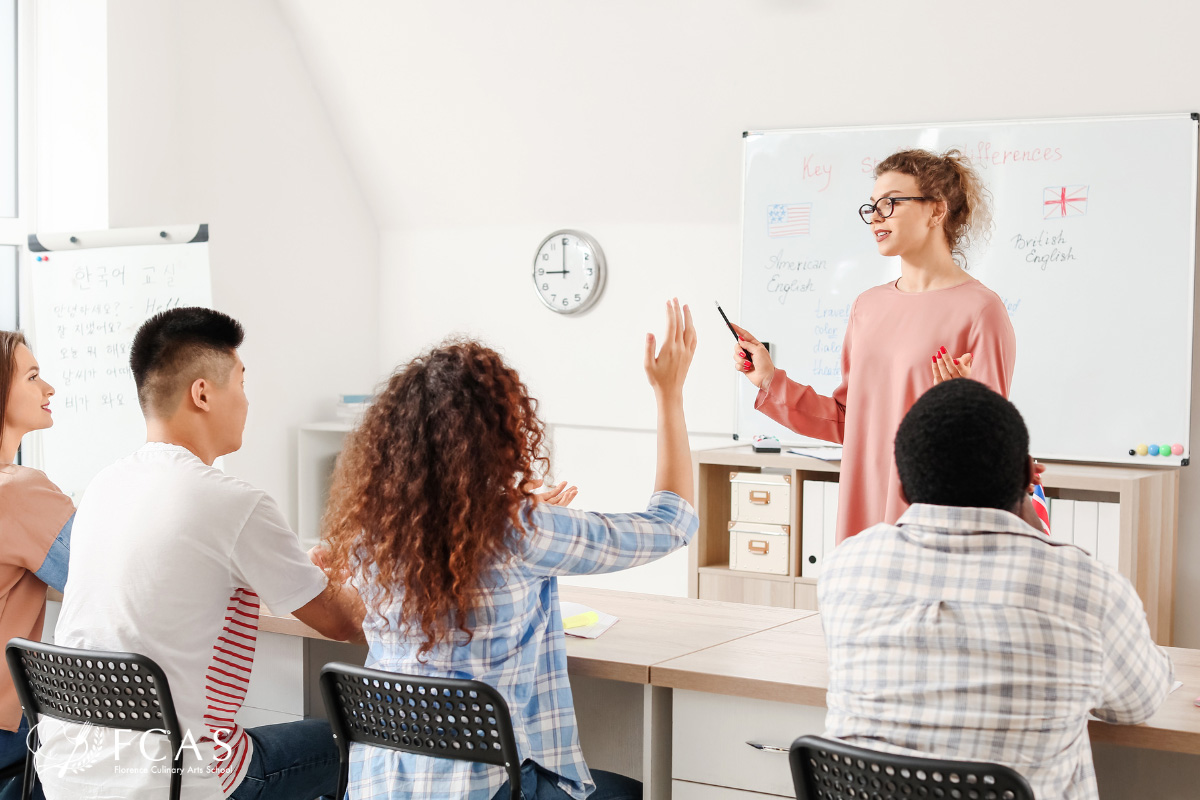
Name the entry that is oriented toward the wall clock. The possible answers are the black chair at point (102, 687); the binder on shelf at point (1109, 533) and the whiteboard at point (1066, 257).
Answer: the black chair

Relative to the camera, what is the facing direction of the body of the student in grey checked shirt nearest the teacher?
away from the camera

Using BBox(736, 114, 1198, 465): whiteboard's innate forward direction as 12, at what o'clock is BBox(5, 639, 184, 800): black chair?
The black chair is roughly at 1 o'clock from the whiteboard.

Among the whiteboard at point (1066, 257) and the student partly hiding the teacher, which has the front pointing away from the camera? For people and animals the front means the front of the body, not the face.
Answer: the student partly hiding the teacher

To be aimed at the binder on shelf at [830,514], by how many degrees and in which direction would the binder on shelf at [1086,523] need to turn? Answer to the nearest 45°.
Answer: approximately 90° to its right

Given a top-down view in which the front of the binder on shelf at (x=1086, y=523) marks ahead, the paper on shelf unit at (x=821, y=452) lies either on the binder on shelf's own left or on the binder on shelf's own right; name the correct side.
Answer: on the binder on shelf's own right

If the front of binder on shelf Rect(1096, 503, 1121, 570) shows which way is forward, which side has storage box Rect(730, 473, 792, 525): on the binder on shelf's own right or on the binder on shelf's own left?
on the binder on shelf's own right

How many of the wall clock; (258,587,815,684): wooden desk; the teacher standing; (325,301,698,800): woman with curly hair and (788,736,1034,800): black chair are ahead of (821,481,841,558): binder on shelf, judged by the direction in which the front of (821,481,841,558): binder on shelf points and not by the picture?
4

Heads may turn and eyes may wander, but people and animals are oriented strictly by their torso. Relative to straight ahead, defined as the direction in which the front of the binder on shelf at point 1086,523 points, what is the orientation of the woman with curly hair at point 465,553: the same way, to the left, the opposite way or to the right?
the opposite way

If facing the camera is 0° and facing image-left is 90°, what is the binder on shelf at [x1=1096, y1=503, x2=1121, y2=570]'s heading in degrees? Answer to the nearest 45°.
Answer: approximately 0°
